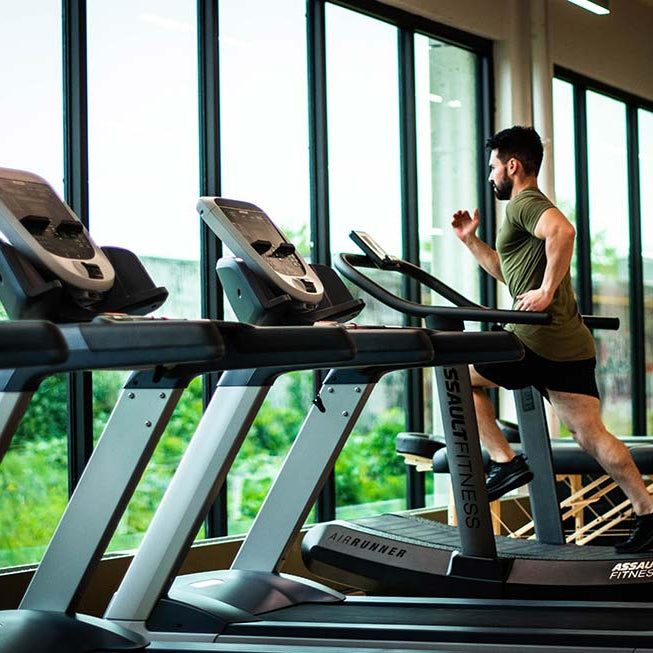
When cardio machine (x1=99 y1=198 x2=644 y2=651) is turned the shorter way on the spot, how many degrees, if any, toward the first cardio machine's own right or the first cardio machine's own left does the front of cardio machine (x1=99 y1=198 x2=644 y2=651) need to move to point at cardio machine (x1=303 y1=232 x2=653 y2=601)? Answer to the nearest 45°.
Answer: approximately 135° to the first cardio machine's own right

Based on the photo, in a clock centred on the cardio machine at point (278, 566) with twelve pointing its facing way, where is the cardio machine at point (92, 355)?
the cardio machine at point (92, 355) is roughly at 10 o'clock from the cardio machine at point (278, 566).

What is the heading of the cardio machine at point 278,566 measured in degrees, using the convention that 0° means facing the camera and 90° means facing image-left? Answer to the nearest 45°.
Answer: approximately 90°
